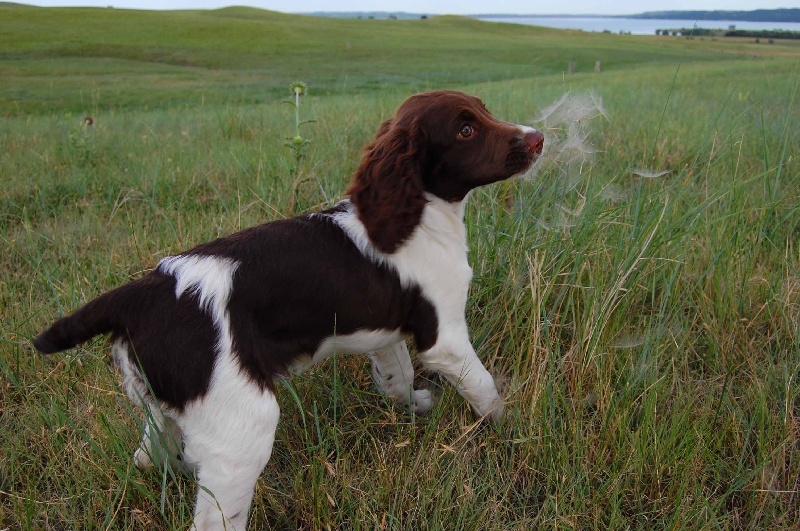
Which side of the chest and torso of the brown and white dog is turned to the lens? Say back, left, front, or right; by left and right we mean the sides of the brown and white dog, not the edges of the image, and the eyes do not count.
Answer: right

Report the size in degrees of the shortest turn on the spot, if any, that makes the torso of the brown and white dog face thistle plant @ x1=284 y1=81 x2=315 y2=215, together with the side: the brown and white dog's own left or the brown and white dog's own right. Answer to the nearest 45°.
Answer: approximately 90° to the brown and white dog's own left
